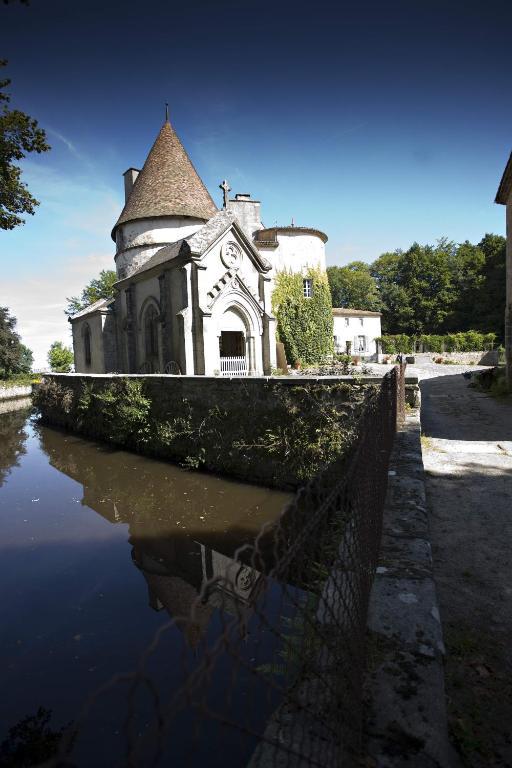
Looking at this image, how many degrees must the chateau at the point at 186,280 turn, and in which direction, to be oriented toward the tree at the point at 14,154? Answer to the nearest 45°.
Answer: approximately 90° to its right

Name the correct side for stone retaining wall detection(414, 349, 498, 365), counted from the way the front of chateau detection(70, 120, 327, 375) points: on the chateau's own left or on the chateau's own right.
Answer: on the chateau's own left

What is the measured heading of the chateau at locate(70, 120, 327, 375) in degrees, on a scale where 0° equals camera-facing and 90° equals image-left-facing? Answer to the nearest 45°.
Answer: approximately 315°

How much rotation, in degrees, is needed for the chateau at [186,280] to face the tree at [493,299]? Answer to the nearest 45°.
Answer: approximately 90° to its left

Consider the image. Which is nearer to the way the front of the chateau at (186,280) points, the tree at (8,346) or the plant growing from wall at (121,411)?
the plant growing from wall

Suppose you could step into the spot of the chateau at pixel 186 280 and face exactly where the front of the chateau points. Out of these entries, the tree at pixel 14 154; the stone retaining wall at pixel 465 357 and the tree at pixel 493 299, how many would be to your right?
1
